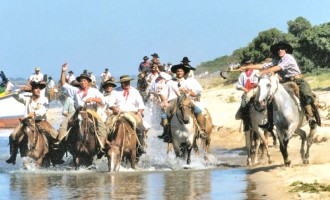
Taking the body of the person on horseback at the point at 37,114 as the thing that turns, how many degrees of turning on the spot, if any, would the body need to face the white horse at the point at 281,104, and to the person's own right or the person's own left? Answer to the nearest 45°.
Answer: approximately 45° to the person's own left

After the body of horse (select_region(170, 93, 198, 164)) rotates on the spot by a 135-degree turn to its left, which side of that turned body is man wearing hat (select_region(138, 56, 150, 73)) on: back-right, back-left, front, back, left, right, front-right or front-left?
front-left

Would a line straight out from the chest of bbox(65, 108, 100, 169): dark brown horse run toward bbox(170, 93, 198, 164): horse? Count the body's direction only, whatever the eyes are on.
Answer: no

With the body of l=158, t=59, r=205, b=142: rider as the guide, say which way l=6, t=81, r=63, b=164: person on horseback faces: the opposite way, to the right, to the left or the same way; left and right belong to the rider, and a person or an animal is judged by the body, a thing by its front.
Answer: the same way

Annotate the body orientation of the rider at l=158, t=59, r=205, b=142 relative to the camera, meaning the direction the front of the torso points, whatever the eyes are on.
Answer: toward the camera

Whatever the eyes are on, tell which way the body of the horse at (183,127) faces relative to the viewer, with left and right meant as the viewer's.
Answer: facing the viewer

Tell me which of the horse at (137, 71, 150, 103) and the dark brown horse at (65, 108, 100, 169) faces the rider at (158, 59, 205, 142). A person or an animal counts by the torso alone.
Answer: the horse

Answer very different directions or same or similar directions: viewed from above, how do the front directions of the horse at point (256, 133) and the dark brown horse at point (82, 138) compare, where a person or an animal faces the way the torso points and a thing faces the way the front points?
same or similar directions

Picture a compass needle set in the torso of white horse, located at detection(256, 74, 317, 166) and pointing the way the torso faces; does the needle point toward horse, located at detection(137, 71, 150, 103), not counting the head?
no

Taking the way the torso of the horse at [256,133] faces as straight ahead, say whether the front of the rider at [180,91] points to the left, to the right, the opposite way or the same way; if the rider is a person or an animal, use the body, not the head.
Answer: the same way

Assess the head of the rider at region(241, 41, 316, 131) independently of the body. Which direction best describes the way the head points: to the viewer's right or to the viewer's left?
to the viewer's left

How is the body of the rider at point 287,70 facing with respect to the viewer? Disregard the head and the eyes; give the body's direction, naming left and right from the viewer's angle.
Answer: facing the viewer and to the left of the viewer

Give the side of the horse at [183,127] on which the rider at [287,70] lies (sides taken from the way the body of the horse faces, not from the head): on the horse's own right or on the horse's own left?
on the horse's own left

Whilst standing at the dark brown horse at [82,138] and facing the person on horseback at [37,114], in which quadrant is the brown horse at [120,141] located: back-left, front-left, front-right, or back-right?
back-right

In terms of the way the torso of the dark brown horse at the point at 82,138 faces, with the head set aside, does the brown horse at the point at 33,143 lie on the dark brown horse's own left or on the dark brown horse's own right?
on the dark brown horse's own right

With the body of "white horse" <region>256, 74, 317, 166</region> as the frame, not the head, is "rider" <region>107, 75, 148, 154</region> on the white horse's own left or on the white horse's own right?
on the white horse's own right

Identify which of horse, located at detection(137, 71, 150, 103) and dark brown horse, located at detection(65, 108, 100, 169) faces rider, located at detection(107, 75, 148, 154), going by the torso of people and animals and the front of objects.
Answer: the horse
